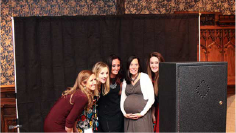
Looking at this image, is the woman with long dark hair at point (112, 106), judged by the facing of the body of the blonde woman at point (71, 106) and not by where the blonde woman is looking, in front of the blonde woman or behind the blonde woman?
in front

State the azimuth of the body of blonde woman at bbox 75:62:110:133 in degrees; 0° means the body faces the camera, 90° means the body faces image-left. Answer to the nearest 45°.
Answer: approximately 315°

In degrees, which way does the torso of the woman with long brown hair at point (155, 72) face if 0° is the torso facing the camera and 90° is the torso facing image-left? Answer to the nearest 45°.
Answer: approximately 0°

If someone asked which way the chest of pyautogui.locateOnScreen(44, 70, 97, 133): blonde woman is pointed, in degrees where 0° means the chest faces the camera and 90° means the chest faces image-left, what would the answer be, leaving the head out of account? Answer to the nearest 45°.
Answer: approximately 270°

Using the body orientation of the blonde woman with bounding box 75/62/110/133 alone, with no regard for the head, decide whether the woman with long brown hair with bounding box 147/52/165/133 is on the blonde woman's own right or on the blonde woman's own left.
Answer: on the blonde woman's own left
